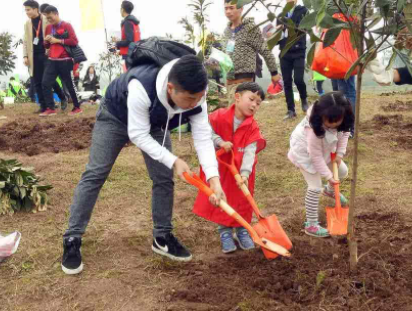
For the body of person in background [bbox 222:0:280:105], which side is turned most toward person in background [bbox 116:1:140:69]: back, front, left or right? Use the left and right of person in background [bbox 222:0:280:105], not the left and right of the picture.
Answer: right

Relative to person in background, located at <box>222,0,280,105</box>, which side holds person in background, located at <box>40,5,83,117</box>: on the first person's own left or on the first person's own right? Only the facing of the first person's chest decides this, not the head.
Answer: on the first person's own right

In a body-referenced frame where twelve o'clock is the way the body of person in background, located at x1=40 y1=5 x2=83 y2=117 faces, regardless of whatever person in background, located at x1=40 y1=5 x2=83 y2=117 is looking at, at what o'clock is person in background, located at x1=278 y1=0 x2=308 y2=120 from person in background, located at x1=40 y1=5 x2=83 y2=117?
person in background, located at x1=278 y1=0 x2=308 y2=120 is roughly at 9 o'clock from person in background, located at x1=40 y1=5 x2=83 y2=117.

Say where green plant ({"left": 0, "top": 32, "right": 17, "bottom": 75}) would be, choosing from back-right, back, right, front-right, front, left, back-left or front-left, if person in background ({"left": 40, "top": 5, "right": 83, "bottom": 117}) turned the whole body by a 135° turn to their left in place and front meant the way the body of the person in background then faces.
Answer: left

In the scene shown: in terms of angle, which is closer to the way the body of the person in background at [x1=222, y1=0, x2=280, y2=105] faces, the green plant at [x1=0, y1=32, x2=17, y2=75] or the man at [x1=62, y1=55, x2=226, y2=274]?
the man

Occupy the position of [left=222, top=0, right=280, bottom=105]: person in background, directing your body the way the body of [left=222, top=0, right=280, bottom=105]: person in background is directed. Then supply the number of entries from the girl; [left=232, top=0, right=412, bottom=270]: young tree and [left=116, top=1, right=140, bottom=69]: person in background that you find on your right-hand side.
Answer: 1

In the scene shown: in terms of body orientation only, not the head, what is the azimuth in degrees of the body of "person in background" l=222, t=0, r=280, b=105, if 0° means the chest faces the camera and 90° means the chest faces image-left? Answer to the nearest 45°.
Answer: approximately 45°

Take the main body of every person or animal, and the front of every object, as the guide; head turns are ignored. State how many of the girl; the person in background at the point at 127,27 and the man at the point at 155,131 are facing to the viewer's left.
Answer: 1

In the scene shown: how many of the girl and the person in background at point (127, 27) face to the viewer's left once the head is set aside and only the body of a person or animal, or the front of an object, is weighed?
1

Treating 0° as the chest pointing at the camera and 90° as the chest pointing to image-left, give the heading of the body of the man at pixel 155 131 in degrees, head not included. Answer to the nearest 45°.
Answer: approximately 315°
